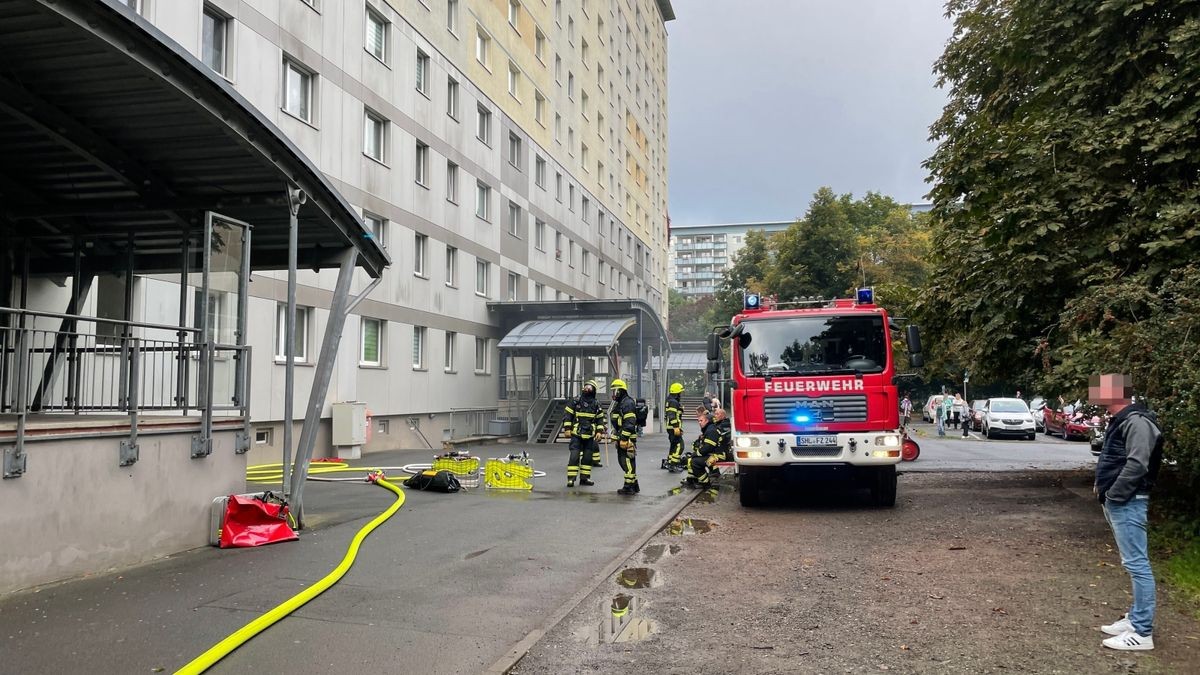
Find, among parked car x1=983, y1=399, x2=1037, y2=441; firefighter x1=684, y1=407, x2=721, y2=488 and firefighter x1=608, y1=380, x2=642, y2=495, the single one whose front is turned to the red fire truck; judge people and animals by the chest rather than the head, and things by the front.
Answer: the parked car

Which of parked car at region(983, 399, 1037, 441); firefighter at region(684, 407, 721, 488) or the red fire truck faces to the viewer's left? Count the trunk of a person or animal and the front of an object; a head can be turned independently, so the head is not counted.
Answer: the firefighter

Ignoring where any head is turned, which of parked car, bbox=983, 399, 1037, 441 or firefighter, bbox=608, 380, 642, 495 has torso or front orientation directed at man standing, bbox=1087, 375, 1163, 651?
the parked car

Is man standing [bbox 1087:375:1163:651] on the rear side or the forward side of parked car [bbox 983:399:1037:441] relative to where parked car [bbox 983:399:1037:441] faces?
on the forward side

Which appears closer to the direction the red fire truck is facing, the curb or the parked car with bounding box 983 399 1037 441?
the curb

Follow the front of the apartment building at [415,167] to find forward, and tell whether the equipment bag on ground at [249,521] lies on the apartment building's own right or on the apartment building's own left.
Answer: on the apartment building's own right

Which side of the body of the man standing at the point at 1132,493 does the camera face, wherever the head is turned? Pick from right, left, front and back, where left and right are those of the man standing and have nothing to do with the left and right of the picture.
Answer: left

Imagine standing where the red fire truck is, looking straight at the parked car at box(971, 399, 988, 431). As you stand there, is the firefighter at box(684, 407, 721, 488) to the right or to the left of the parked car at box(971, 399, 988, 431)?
left

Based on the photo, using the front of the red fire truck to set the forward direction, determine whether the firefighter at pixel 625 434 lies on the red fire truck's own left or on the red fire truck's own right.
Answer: on the red fire truck's own right

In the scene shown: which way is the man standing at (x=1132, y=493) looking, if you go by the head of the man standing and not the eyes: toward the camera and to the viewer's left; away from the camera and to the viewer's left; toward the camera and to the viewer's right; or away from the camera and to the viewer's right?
toward the camera and to the viewer's left

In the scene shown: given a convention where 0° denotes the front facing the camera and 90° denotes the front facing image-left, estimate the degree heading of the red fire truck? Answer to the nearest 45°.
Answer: approximately 0°
